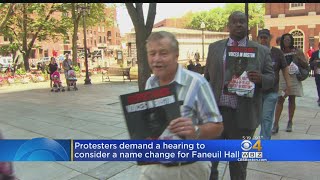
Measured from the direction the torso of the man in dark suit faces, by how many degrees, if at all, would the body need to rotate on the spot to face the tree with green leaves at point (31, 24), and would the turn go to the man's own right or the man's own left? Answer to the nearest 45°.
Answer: approximately 135° to the man's own right

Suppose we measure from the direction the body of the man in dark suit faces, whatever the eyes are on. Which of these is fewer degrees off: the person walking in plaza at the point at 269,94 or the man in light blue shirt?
the man in light blue shirt

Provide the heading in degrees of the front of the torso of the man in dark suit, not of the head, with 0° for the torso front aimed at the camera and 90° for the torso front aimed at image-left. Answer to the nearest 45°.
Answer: approximately 0°

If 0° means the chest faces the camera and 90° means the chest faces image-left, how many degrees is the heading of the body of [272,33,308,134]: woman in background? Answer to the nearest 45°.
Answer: approximately 45°

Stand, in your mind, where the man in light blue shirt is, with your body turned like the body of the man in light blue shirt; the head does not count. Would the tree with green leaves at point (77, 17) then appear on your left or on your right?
on your right

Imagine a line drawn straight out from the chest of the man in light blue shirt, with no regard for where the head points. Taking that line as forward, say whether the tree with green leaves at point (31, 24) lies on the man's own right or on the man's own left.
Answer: on the man's own right

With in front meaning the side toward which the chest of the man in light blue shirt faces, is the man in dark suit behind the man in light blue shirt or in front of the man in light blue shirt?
behind
